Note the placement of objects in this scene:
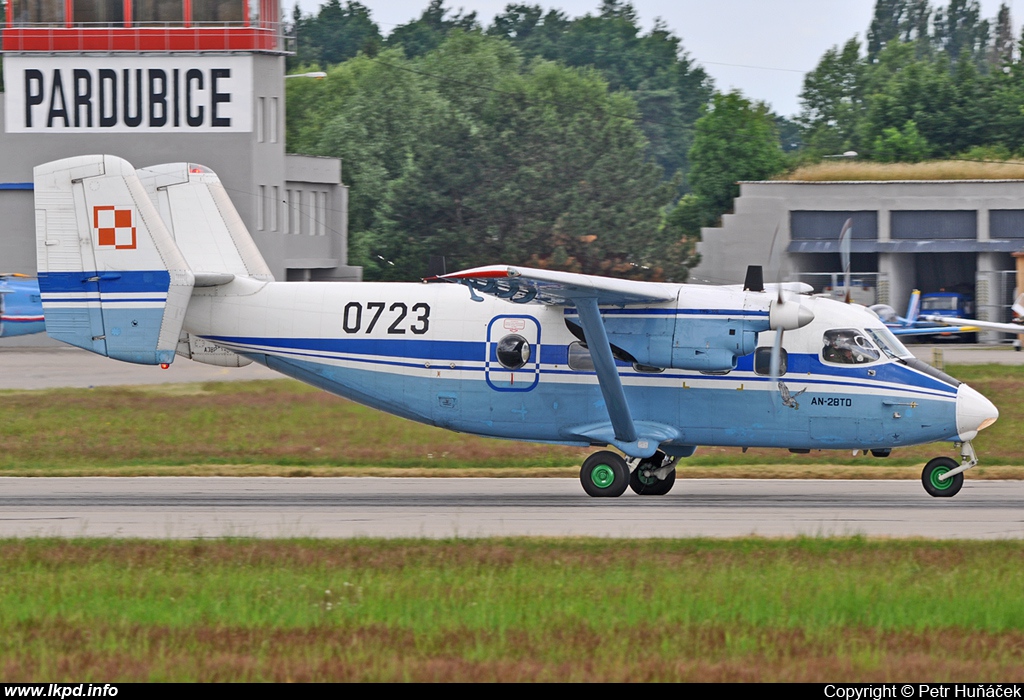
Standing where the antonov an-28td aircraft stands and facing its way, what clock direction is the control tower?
The control tower is roughly at 8 o'clock from the antonov an-28td aircraft.

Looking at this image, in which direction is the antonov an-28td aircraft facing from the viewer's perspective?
to the viewer's right

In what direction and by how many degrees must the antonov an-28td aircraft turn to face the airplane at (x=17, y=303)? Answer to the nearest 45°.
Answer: approximately 135° to its left

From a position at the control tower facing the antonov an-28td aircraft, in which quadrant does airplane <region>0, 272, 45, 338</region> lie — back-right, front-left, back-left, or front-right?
front-right
